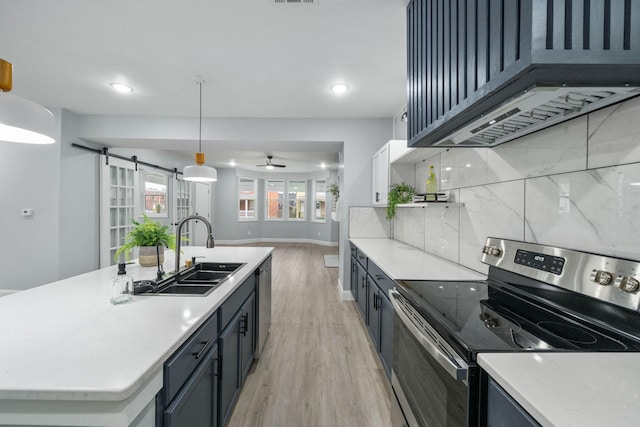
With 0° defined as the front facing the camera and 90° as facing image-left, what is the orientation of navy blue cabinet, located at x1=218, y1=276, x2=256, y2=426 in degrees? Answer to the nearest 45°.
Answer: approximately 270°

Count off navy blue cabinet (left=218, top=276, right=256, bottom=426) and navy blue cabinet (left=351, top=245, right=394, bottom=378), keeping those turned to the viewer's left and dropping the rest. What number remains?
1

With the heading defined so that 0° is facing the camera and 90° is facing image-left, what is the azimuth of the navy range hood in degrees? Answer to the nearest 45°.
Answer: approximately 45°

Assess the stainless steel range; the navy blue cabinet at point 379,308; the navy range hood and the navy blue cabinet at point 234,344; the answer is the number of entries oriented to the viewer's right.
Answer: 1

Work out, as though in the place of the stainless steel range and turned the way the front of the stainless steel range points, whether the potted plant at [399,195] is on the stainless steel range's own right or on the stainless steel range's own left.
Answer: on the stainless steel range's own right

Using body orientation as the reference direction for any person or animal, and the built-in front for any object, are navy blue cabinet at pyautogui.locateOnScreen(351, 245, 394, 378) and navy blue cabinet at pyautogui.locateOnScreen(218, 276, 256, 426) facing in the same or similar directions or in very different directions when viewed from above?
very different directions

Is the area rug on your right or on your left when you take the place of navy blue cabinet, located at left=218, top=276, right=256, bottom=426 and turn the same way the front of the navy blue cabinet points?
on your left

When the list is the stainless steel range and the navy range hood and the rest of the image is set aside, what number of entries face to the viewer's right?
0

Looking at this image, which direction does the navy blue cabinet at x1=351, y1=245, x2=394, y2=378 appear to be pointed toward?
to the viewer's left

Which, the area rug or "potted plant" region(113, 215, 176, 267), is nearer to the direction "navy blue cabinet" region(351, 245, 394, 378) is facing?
the potted plant

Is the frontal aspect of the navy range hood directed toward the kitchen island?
yes

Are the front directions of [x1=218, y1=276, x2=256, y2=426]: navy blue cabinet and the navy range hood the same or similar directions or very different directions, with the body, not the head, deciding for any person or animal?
very different directions

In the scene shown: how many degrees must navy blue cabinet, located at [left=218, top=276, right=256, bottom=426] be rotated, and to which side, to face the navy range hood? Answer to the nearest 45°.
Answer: approximately 45° to its right

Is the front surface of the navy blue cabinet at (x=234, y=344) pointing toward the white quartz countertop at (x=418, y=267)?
yes
